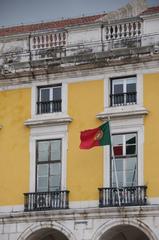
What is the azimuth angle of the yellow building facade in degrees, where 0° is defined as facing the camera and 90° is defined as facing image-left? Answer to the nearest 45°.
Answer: approximately 0°
